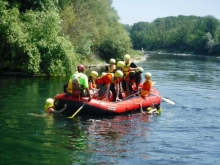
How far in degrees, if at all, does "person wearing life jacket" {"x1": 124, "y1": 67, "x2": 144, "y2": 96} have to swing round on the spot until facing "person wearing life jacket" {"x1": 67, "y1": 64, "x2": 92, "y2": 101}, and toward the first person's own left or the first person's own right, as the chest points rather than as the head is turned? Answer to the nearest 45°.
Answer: approximately 135° to the first person's own right

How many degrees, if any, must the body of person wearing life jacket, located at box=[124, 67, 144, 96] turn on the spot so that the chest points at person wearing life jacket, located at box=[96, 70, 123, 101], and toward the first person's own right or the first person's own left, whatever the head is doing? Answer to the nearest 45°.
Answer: approximately 135° to the first person's own right

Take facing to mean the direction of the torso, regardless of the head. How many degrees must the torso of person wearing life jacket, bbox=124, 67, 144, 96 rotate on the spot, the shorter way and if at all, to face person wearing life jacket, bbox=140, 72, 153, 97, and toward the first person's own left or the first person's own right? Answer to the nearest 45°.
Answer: approximately 45° to the first person's own right

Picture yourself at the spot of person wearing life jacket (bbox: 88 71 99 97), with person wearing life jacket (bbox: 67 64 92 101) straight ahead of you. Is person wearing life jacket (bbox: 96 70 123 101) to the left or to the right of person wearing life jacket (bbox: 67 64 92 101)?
left

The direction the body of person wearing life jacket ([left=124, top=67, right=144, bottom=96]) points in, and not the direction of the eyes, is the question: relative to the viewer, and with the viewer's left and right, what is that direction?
facing to the right of the viewer

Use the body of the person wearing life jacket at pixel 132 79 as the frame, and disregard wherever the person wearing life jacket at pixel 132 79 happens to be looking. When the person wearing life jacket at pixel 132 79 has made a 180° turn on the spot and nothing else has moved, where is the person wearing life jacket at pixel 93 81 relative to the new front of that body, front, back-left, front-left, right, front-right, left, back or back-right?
front-left
